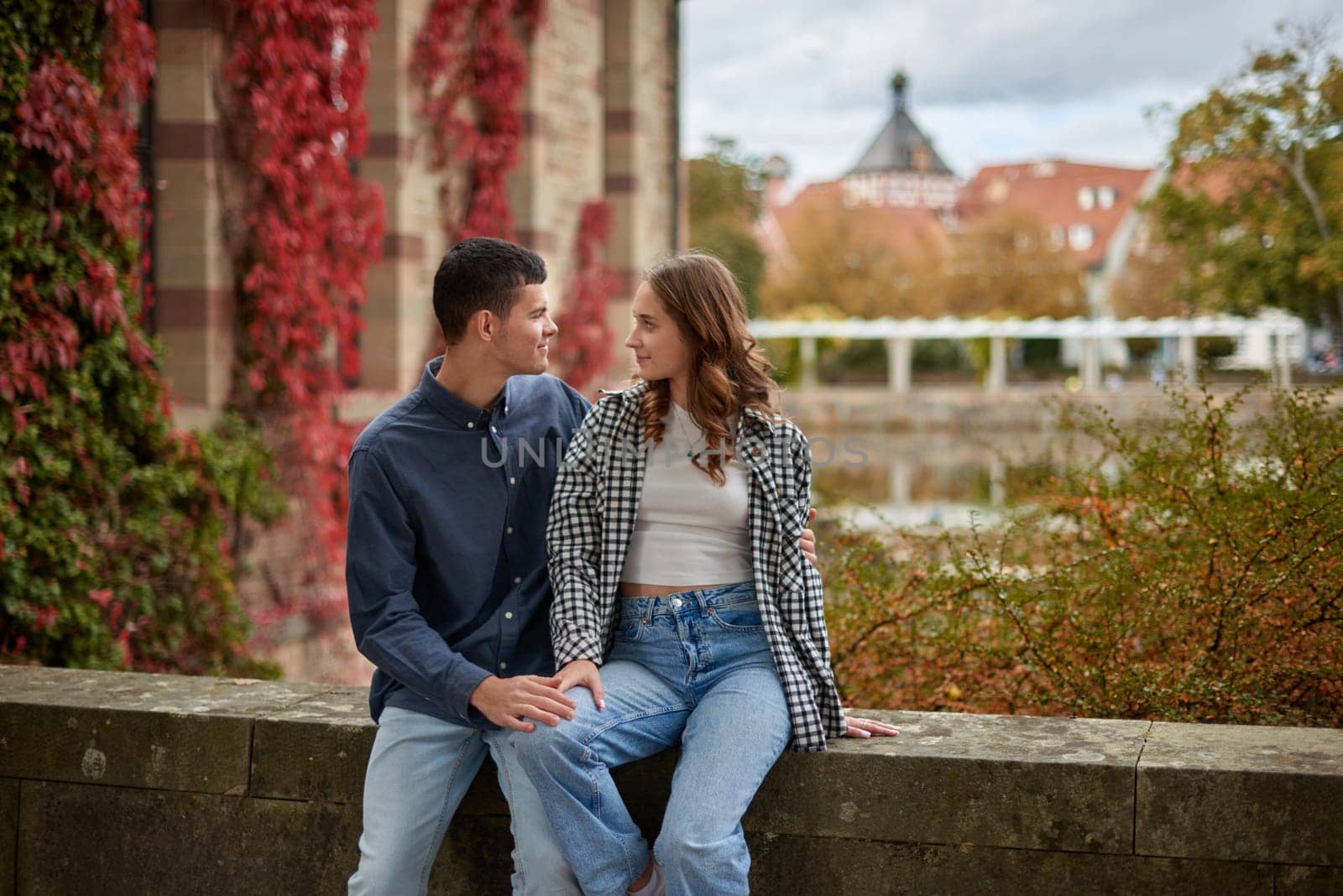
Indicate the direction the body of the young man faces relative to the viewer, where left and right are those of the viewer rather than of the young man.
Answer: facing the viewer and to the right of the viewer

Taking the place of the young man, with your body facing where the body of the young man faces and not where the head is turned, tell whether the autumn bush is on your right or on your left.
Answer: on your left

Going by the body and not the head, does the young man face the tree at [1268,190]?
no

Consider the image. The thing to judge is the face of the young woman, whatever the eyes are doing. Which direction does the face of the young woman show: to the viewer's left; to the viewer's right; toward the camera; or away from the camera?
to the viewer's left

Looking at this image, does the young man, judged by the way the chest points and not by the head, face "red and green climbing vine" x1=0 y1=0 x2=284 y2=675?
no

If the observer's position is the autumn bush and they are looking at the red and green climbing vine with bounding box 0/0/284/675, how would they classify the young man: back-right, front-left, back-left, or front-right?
front-left

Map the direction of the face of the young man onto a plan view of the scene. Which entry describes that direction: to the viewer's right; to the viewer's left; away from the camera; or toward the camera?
to the viewer's right

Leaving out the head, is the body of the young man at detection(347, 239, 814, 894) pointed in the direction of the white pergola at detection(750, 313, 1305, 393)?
no

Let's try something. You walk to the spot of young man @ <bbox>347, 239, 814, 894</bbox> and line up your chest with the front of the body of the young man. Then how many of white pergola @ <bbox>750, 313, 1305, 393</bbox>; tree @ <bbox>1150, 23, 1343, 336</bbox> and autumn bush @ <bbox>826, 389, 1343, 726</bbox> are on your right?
0
